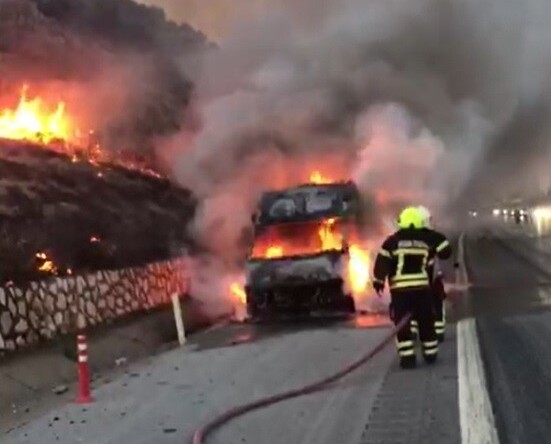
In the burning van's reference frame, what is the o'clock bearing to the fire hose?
The fire hose is roughly at 12 o'clock from the burning van.

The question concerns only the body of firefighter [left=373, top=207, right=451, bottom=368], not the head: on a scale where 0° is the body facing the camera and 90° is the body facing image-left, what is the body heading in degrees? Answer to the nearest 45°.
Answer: approximately 180°

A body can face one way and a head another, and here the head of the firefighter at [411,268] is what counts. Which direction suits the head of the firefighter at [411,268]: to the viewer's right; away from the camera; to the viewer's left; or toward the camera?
away from the camera

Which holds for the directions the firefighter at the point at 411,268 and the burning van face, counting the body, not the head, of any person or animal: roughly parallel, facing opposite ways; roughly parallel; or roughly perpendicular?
roughly parallel, facing opposite ways

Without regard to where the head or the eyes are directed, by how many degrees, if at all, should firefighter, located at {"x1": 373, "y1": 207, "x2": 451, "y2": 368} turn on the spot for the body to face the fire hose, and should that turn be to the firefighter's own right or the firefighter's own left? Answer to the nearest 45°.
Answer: approximately 135° to the firefighter's own left

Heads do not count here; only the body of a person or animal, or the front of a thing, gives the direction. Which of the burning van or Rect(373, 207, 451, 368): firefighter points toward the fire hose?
the burning van

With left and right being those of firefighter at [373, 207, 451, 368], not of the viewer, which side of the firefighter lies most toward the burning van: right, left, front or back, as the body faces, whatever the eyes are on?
front

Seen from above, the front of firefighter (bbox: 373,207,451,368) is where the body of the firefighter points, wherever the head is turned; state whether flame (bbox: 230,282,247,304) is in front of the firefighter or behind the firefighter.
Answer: in front

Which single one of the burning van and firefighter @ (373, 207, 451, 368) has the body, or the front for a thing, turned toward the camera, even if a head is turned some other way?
the burning van

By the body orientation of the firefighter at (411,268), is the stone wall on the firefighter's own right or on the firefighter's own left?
on the firefighter's own left

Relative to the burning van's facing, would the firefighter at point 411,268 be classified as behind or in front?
in front

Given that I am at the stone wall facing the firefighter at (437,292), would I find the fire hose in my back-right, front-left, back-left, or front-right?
front-right

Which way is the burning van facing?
toward the camera

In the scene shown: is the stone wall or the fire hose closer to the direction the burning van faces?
the fire hose

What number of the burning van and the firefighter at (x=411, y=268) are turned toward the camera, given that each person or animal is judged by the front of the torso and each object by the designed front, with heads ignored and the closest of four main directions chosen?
1
